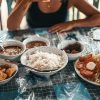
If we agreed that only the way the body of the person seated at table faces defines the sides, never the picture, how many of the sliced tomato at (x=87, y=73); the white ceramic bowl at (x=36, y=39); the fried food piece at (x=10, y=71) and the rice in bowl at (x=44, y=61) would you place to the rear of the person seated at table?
0

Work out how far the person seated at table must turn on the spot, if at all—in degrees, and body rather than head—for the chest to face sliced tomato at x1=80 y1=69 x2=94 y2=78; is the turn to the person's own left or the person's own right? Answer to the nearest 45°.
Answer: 0° — they already face it

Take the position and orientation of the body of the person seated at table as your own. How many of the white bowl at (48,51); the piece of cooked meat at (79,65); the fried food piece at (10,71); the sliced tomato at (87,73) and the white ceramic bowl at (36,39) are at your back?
0

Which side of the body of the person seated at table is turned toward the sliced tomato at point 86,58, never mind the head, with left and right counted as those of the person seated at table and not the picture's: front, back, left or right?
front

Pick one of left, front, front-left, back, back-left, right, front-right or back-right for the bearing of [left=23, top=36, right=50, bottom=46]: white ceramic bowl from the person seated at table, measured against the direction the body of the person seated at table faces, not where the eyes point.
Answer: front

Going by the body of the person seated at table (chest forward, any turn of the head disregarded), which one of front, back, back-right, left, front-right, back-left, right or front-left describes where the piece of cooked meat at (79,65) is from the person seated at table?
front

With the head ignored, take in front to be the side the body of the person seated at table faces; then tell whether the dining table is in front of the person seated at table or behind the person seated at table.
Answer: in front

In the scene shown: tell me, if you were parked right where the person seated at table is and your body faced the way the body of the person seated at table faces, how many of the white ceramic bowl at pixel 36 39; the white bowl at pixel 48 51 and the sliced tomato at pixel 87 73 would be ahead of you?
3

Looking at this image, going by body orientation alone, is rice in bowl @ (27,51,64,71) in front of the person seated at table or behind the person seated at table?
in front

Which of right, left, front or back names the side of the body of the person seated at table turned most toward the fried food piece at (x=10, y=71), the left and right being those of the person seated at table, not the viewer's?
front

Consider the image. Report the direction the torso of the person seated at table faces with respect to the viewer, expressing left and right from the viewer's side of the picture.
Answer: facing the viewer

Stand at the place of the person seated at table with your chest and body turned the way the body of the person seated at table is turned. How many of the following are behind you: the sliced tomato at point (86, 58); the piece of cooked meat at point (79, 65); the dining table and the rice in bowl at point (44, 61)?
0

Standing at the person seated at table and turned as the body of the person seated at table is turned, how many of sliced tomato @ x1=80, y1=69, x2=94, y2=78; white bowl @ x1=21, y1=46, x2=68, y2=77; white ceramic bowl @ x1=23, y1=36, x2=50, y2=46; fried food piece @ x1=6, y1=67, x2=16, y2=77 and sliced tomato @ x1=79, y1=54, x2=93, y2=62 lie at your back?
0

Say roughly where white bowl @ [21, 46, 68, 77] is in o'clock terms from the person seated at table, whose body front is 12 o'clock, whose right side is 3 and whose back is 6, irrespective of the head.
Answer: The white bowl is roughly at 12 o'clock from the person seated at table.
